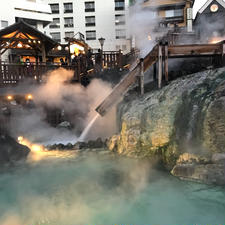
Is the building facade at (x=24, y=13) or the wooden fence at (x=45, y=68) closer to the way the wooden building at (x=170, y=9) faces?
the wooden fence

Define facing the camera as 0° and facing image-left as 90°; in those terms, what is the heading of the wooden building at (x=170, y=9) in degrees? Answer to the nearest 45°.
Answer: approximately 0°

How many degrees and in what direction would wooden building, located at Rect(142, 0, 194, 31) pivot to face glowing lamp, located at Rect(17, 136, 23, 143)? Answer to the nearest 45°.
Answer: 0° — it already faces it

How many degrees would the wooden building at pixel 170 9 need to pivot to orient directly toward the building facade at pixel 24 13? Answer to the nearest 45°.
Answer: approximately 45° to its right

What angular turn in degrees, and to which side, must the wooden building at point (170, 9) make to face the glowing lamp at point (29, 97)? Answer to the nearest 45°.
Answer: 0° — it already faces it

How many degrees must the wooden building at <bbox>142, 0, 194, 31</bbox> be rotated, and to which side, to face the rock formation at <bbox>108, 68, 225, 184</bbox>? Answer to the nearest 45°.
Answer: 0° — it already faces it

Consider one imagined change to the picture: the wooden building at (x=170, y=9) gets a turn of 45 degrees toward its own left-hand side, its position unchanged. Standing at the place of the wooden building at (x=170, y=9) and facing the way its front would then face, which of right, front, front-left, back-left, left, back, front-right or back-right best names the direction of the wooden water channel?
front-right
